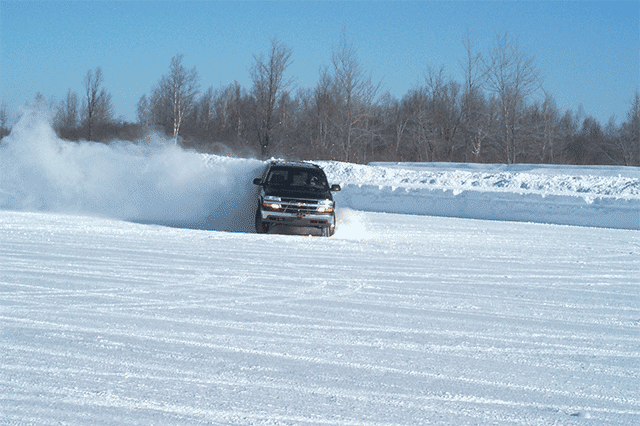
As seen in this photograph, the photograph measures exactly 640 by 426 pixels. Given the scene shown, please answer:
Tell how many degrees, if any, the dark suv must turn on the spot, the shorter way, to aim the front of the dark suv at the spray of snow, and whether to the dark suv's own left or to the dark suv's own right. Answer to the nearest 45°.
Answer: approximately 135° to the dark suv's own right

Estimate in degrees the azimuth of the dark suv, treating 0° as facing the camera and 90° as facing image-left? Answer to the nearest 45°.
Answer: approximately 0°

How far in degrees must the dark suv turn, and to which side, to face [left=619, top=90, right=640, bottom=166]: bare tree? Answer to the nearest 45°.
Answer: approximately 135° to its left
